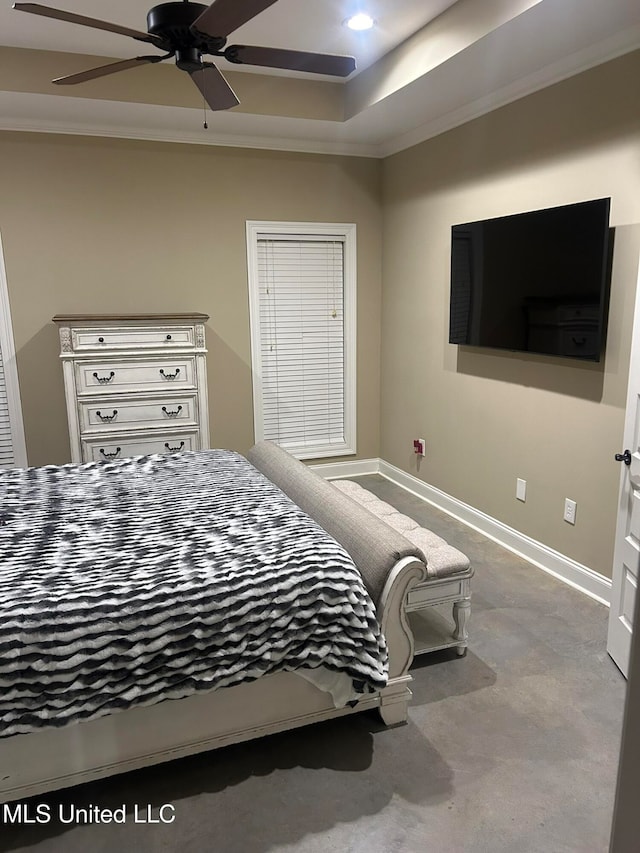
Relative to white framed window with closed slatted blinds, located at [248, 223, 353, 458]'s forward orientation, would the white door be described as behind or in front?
in front

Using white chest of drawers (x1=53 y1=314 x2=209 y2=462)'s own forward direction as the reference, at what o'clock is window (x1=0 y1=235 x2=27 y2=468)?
The window is roughly at 4 o'clock from the white chest of drawers.

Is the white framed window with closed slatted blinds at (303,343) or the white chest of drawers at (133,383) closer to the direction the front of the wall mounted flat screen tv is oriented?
the white chest of drawers

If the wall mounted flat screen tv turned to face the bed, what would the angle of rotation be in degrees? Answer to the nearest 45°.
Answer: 0° — it already faces it

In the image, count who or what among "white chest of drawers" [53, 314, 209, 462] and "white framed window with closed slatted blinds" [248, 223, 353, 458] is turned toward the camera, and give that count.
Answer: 2

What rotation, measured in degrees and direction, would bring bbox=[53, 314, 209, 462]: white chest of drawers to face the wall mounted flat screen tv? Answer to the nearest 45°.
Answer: approximately 45° to its left

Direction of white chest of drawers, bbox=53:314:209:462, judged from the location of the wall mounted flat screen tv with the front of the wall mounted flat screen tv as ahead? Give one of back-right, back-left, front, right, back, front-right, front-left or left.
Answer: front-right

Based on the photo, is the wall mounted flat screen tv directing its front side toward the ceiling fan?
yes

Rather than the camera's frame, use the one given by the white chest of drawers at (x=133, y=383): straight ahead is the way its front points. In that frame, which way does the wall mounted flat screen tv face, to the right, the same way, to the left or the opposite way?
to the right

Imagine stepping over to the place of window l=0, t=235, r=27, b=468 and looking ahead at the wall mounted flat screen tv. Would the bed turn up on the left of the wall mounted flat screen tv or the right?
right

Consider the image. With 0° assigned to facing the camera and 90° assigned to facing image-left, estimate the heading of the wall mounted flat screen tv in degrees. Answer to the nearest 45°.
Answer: approximately 45°

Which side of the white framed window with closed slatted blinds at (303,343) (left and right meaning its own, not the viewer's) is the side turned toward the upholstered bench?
front

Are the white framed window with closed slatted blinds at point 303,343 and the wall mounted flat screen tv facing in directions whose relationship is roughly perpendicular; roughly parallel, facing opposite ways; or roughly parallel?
roughly perpendicular

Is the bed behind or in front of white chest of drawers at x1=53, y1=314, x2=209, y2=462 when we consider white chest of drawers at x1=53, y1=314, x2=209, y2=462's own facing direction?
in front

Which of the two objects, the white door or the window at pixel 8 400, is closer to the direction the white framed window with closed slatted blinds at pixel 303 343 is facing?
the white door

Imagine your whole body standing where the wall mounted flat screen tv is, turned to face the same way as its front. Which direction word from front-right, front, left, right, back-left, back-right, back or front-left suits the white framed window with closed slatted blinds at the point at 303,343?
right

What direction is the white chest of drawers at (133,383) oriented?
toward the camera
